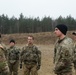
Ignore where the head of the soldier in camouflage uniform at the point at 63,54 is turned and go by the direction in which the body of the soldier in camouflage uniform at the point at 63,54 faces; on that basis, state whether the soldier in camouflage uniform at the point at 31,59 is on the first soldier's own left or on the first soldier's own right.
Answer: on the first soldier's own right

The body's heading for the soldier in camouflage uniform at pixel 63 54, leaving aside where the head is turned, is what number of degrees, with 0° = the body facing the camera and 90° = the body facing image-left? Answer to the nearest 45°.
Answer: approximately 90°
